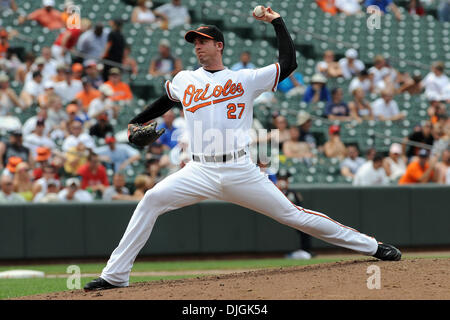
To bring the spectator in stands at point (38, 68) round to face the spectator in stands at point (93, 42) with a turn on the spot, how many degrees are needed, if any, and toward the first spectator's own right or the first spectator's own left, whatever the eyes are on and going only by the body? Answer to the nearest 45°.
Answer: approximately 180°

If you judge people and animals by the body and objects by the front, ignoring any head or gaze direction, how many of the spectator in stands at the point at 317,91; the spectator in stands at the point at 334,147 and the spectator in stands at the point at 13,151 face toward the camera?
3

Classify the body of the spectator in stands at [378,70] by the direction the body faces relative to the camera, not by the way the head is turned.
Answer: toward the camera

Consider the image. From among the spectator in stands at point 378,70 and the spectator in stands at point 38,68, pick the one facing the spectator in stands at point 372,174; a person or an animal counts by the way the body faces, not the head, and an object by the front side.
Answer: the spectator in stands at point 378,70

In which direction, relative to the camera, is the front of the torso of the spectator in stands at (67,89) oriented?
toward the camera

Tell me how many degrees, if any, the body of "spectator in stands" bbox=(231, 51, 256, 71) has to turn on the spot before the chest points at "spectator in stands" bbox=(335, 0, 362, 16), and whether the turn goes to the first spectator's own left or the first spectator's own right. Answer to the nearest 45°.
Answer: approximately 135° to the first spectator's own left

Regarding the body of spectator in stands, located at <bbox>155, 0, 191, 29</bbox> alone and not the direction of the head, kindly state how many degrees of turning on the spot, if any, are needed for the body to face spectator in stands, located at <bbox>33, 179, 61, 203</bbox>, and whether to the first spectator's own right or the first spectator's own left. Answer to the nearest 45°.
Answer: approximately 45° to the first spectator's own right

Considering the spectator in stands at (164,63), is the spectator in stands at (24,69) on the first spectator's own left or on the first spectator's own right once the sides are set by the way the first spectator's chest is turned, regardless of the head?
on the first spectator's own right

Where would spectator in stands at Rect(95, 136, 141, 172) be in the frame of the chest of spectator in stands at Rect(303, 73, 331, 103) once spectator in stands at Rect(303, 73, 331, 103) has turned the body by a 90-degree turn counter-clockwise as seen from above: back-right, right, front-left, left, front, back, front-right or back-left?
back-right

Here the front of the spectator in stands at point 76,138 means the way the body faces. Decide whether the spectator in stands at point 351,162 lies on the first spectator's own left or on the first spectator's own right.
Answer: on the first spectator's own left

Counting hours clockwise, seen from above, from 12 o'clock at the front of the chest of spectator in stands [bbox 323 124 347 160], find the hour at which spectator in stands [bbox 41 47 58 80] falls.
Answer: spectator in stands [bbox 41 47 58 80] is roughly at 3 o'clock from spectator in stands [bbox 323 124 347 160].

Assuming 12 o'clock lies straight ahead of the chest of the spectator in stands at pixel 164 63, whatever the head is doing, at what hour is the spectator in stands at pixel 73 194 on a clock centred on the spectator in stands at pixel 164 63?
the spectator in stands at pixel 73 194 is roughly at 1 o'clock from the spectator in stands at pixel 164 63.

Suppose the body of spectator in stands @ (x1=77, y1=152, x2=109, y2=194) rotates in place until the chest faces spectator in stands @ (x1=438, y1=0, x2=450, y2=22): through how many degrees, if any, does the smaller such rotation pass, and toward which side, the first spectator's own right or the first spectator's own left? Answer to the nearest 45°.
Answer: approximately 135° to the first spectator's own left

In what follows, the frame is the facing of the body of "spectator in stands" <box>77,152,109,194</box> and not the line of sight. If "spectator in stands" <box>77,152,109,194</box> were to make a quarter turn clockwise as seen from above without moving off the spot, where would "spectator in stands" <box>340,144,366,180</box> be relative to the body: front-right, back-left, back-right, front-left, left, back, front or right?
back

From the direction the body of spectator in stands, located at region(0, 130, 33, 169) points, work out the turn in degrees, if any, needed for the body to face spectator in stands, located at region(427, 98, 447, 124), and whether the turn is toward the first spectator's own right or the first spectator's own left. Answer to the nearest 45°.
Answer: approximately 90° to the first spectator's own left

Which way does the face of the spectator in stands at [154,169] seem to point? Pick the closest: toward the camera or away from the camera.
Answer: toward the camera

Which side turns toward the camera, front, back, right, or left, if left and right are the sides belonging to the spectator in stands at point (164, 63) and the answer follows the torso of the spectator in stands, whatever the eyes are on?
front
